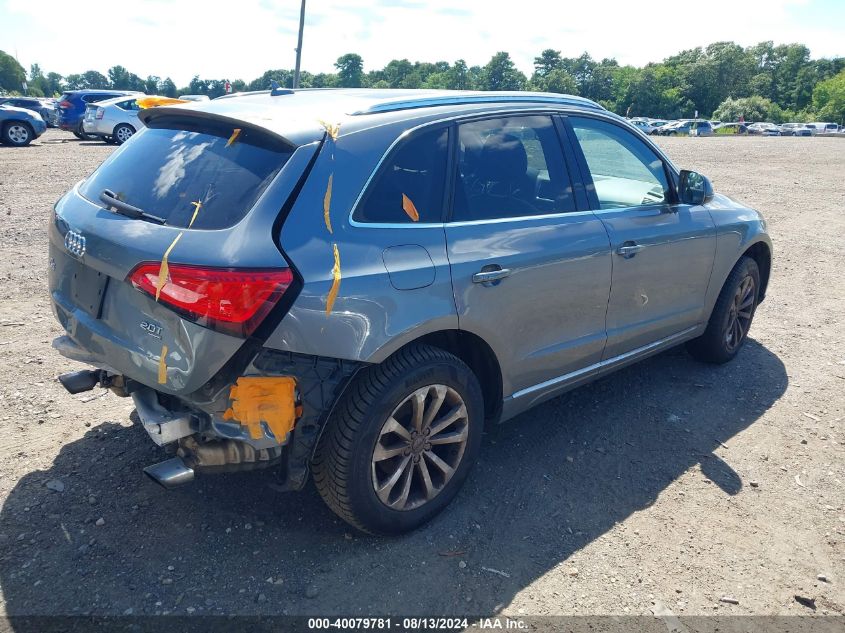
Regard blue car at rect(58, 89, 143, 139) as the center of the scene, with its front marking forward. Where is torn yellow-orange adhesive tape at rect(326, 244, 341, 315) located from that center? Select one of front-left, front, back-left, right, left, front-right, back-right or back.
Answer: back-right

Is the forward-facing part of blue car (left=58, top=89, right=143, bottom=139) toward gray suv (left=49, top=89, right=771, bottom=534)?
no

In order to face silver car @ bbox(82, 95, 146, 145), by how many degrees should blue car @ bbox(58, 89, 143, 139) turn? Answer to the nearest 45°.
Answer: approximately 135° to its right

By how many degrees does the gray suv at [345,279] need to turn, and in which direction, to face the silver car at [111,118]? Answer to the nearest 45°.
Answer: approximately 90° to its left

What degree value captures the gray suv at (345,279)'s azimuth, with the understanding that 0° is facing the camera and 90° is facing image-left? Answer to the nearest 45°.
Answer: approximately 225°

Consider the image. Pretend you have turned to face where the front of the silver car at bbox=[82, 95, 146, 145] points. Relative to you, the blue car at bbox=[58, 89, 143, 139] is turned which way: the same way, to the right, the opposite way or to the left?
the same way

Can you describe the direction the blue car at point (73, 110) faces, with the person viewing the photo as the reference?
facing away from the viewer and to the right of the viewer

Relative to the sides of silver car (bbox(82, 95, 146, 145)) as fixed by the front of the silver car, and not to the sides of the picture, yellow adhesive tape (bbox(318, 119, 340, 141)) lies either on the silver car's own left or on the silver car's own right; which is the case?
on the silver car's own right

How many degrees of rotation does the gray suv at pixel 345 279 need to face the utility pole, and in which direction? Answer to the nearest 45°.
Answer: approximately 45° to its left

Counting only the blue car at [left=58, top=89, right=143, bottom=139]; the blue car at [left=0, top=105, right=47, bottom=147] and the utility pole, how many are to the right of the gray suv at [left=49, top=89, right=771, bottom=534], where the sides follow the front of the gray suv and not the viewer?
0

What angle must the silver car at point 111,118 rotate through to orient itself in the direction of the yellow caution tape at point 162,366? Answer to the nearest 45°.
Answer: approximately 135° to its right

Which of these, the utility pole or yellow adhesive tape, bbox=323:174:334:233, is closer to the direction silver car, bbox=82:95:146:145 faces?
the utility pole

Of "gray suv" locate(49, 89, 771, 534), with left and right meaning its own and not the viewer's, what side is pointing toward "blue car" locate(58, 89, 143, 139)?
left

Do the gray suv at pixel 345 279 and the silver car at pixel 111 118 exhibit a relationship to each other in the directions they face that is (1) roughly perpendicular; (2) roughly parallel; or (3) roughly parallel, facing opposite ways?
roughly parallel

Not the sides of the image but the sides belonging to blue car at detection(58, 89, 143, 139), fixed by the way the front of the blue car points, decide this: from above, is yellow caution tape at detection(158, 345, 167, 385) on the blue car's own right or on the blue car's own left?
on the blue car's own right

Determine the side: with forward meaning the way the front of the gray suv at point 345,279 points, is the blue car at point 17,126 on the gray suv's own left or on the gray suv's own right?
on the gray suv's own left

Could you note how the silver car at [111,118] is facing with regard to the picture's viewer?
facing away from the viewer and to the right of the viewer

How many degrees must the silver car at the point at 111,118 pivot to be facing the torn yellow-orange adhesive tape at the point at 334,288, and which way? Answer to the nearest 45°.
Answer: approximately 135° to its right

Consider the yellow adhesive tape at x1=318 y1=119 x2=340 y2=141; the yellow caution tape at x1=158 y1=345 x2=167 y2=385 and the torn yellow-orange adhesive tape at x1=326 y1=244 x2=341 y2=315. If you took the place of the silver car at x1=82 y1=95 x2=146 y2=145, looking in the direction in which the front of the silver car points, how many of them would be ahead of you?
0
